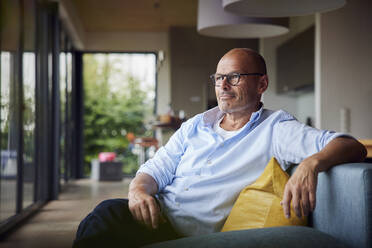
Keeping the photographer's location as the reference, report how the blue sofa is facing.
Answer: facing the viewer and to the left of the viewer

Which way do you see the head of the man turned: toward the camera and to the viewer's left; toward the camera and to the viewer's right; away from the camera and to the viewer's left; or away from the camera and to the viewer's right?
toward the camera and to the viewer's left

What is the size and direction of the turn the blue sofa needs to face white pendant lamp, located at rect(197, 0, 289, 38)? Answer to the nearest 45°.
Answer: approximately 135° to its right

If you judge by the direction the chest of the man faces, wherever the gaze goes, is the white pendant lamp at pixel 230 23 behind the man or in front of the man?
behind

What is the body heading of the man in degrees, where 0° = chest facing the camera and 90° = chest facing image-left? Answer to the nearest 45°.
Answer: approximately 45°

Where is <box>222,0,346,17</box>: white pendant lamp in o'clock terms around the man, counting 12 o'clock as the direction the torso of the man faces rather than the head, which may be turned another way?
The white pendant lamp is roughly at 5 o'clock from the man.

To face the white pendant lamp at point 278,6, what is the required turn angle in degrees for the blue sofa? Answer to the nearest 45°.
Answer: approximately 135° to its right
